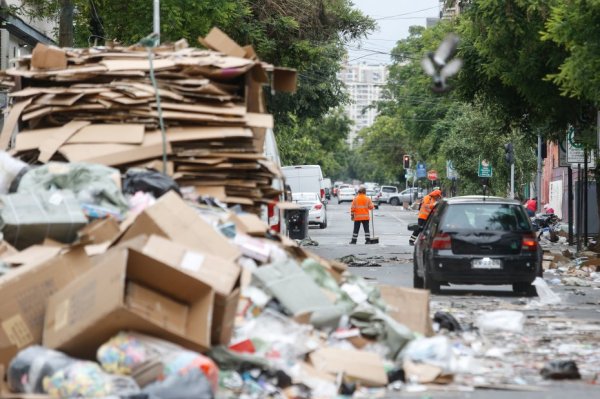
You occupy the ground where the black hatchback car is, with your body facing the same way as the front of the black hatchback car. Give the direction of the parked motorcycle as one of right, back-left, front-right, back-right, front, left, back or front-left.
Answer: front

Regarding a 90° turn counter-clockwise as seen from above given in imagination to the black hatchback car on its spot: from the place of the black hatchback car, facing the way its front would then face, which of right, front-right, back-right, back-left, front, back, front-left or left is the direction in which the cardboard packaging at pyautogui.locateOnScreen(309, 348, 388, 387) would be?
left

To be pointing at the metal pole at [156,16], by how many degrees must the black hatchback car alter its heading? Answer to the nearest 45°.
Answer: approximately 45° to its left

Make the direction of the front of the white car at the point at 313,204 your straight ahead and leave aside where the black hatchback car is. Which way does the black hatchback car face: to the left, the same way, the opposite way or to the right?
the same way

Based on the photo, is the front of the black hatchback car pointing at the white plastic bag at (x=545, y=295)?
no

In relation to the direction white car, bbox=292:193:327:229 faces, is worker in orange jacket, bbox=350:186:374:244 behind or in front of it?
behind

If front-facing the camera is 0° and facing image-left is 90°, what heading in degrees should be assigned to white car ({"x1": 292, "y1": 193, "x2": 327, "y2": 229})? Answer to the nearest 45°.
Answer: approximately 180°

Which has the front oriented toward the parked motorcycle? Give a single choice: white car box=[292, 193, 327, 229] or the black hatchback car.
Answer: the black hatchback car

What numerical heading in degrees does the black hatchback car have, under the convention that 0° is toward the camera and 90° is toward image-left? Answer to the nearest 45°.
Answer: approximately 180°

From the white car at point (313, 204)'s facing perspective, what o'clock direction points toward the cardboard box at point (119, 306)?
The cardboard box is roughly at 6 o'clock from the white car.

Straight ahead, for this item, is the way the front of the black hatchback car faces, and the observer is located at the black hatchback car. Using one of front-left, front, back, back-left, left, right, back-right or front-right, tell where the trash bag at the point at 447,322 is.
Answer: back

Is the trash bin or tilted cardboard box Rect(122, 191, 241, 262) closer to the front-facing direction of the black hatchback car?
the trash bin

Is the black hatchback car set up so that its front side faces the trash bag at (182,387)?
no
